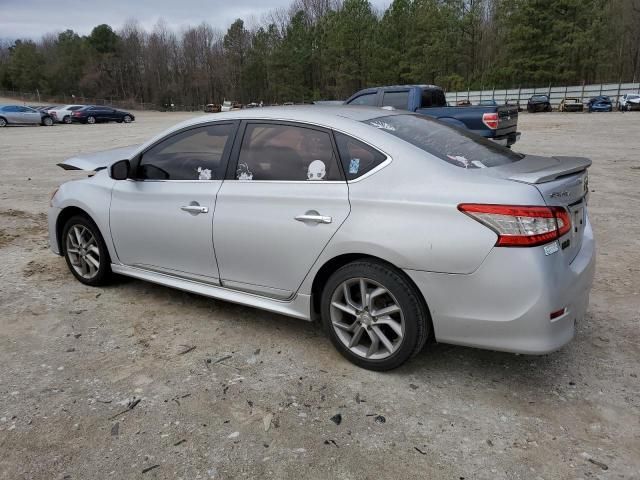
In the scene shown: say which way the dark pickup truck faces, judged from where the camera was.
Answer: facing away from the viewer and to the left of the viewer

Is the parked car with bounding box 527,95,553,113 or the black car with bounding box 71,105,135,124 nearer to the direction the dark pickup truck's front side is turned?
the black car

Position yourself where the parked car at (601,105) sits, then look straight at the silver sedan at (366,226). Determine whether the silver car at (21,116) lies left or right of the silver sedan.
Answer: right

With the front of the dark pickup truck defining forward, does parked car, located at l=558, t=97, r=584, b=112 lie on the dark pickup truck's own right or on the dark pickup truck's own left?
on the dark pickup truck's own right

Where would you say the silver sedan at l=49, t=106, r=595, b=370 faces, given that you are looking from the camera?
facing away from the viewer and to the left of the viewer
